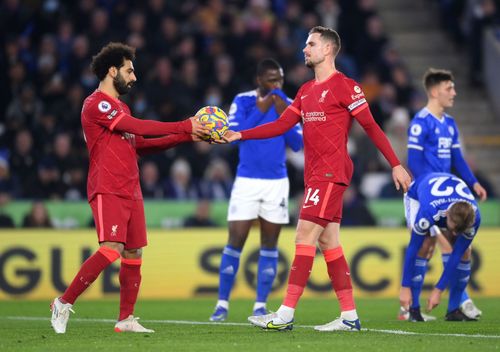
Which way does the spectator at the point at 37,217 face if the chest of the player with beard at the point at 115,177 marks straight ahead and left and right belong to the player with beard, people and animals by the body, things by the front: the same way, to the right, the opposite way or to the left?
to the right

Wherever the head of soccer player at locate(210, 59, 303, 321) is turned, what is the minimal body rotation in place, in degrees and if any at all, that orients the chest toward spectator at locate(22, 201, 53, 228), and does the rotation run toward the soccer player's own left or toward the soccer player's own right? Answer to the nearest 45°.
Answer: approximately 135° to the soccer player's own right

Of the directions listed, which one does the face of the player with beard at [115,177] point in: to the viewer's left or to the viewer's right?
to the viewer's right

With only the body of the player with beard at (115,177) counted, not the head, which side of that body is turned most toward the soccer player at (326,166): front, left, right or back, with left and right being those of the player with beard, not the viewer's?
front

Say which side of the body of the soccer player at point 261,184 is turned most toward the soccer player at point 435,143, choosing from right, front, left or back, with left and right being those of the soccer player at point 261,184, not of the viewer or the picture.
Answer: left

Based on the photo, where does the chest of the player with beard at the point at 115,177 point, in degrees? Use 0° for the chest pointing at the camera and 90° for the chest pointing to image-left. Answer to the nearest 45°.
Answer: approximately 270°

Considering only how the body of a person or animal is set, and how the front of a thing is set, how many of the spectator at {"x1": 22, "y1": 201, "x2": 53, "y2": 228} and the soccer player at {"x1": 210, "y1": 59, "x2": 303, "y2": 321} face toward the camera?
2

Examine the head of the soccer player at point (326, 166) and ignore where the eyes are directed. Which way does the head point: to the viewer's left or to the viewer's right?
to the viewer's left

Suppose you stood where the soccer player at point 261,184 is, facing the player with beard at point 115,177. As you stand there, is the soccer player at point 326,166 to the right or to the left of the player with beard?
left
